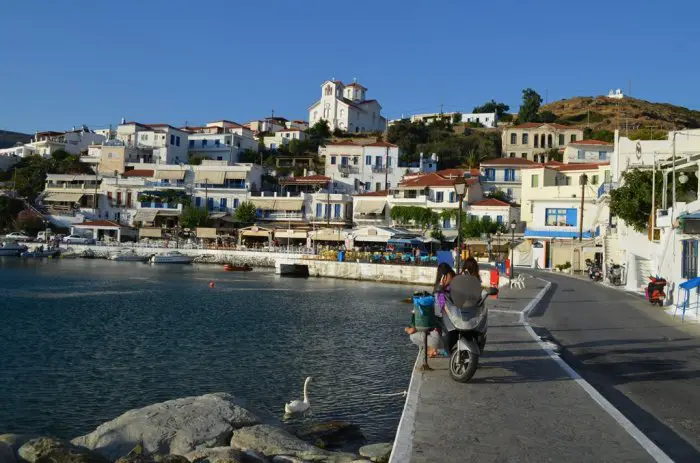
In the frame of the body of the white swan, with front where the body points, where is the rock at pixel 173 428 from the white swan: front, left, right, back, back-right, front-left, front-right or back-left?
back-right

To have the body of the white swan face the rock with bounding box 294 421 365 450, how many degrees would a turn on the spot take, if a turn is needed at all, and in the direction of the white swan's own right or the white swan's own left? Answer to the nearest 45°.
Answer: approximately 90° to the white swan's own right

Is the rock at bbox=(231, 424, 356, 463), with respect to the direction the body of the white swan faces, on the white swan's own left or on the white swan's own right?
on the white swan's own right

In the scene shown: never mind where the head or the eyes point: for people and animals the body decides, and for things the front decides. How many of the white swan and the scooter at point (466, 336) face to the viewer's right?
1

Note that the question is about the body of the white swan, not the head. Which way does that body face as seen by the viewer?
to the viewer's right

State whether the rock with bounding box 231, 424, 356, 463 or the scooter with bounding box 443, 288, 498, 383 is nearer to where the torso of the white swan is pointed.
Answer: the scooter

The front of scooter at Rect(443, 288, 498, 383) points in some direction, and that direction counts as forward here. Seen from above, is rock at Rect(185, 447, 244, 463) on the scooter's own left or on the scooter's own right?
on the scooter's own right

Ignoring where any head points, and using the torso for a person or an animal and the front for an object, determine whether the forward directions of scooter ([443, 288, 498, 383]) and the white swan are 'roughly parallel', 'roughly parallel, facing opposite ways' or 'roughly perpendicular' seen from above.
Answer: roughly perpendicular

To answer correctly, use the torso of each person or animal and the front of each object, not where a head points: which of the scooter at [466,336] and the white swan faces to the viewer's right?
the white swan
